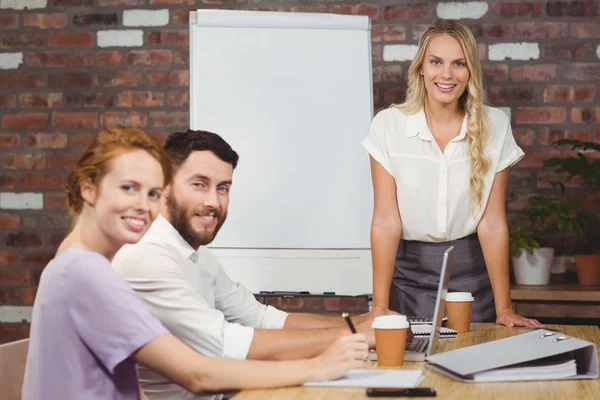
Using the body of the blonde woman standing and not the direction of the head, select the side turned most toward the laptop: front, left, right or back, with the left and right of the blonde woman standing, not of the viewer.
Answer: front

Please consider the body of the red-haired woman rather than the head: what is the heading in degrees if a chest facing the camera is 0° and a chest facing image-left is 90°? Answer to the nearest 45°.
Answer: approximately 270°

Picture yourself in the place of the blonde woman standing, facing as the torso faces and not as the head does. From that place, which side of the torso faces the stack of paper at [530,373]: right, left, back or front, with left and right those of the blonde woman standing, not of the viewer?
front

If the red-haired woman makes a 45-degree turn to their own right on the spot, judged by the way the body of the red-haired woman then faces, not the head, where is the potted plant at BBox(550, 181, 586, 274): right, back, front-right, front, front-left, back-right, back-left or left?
left

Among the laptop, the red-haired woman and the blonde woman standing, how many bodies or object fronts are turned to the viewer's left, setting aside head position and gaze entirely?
1

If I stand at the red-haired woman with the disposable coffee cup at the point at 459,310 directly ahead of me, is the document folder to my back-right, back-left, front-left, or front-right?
front-right

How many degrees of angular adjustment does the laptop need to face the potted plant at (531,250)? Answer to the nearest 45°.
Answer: approximately 90° to its right

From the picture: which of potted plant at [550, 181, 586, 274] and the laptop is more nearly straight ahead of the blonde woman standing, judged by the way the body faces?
the laptop

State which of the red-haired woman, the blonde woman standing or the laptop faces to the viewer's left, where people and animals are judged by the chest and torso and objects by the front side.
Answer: the laptop

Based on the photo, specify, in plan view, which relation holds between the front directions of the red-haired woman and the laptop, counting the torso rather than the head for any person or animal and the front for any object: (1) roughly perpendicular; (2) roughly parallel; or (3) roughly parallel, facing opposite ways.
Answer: roughly parallel, facing opposite ways

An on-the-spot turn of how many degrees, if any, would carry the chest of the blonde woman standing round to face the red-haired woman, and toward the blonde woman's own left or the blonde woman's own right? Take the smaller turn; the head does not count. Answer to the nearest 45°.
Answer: approximately 45° to the blonde woman's own right

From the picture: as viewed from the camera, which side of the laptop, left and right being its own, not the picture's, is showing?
left

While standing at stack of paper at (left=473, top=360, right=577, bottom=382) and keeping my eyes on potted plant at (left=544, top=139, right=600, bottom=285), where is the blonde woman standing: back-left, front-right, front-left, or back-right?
front-left

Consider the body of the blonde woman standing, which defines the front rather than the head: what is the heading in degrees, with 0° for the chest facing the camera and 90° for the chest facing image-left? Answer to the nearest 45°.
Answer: approximately 0°

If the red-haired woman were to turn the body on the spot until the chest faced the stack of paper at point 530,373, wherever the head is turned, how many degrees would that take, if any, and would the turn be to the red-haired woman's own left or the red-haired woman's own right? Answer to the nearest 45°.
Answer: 0° — they already face it

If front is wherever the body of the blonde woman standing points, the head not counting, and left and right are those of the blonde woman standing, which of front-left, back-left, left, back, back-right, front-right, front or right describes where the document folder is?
front

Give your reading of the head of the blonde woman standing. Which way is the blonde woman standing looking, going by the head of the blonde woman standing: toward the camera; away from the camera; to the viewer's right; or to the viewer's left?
toward the camera
